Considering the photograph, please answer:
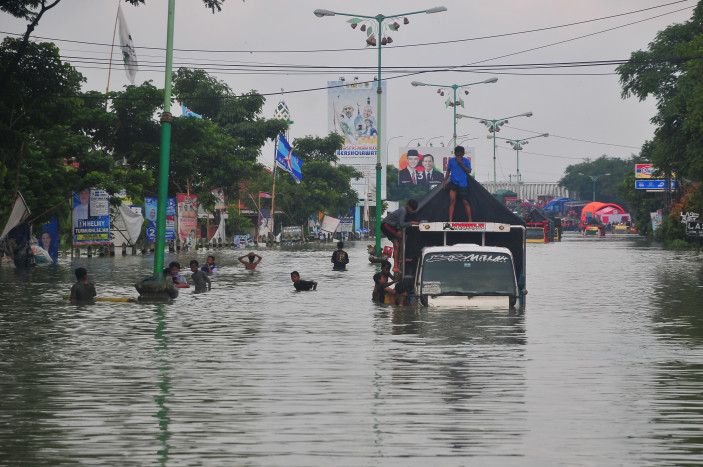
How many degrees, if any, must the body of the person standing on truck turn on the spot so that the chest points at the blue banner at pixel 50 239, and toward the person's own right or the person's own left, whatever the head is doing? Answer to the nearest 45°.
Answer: approximately 135° to the person's own right

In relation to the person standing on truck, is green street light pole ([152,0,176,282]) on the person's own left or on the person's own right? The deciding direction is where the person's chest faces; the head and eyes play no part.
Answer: on the person's own right

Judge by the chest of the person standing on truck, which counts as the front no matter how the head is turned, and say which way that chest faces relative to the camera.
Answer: toward the camera

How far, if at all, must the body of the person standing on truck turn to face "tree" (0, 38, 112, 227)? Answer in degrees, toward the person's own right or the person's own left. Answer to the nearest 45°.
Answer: approximately 135° to the person's own right
